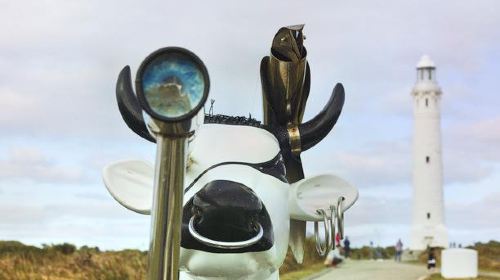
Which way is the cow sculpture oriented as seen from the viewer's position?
toward the camera

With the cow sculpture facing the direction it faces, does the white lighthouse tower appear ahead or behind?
behind

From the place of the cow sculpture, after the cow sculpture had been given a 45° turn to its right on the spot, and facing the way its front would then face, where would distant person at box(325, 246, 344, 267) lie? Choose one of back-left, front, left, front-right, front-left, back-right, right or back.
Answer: back-right
